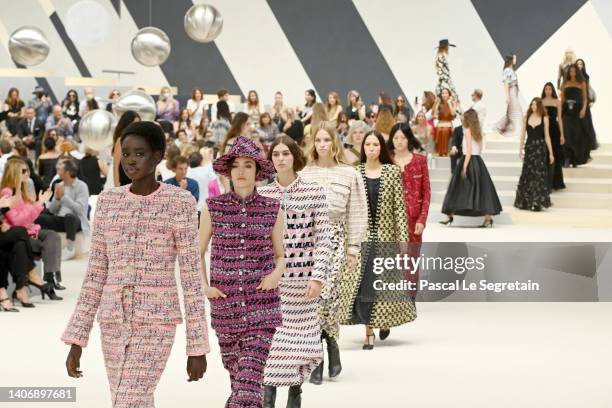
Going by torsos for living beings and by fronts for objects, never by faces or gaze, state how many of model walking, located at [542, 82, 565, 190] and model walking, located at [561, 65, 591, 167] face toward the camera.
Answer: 2

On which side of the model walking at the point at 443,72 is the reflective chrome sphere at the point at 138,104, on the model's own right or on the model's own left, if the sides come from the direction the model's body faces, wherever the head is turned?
on the model's own right

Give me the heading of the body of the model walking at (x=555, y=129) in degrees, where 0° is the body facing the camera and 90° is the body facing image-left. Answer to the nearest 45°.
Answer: approximately 0°

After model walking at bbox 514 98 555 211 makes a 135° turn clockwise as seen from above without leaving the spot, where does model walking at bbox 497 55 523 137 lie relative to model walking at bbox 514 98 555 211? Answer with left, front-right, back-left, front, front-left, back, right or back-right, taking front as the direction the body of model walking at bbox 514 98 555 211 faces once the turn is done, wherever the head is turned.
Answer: front-right
